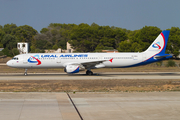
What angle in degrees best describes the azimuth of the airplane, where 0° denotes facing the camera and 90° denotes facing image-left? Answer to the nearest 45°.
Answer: approximately 90°
